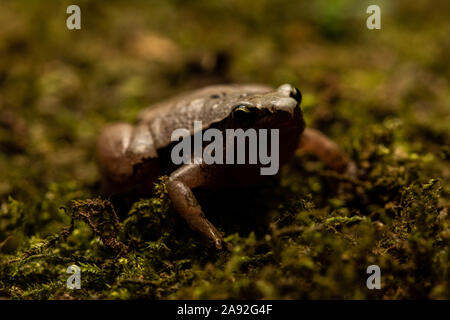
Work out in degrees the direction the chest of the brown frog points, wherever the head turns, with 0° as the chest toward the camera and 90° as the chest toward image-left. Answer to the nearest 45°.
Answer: approximately 315°
